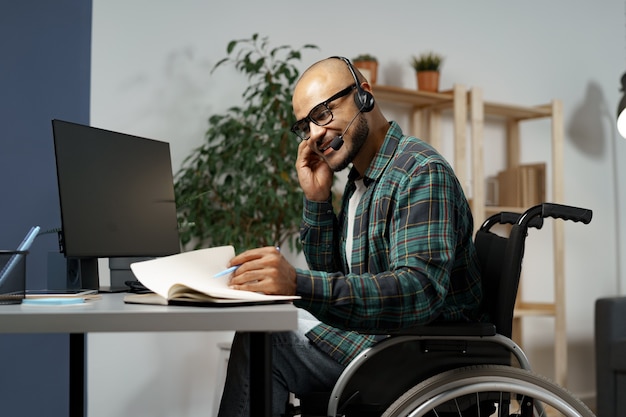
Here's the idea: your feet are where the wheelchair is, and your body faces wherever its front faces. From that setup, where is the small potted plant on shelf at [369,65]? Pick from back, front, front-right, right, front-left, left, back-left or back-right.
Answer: right

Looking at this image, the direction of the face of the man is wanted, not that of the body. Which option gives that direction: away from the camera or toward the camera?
toward the camera

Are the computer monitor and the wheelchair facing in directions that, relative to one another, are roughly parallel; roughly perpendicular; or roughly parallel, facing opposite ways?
roughly parallel, facing opposite ways

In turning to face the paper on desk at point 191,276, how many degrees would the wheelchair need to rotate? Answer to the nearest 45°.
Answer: approximately 45° to its left

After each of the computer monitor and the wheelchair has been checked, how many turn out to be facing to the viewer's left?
1

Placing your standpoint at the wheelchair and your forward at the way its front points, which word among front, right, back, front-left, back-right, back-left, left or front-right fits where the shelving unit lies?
right

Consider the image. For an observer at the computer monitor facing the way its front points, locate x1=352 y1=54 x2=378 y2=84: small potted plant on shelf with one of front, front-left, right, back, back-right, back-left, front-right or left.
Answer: left

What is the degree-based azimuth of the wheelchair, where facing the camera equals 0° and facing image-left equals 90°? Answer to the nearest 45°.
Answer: approximately 90°

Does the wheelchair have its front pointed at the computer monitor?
yes

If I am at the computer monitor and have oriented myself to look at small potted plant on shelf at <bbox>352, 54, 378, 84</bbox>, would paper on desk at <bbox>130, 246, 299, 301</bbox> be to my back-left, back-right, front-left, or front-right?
back-right

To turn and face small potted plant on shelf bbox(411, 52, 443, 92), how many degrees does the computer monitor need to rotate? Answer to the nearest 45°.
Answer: approximately 90° to its left

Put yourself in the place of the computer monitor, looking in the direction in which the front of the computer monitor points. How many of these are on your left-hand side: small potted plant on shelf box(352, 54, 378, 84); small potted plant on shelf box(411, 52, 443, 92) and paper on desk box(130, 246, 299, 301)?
2

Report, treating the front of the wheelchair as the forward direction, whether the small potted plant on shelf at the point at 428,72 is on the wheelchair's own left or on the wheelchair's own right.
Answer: on the wheelchair's own right

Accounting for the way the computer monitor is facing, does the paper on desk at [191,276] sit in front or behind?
in front

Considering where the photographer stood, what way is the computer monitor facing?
facing the viewer and to the right of the viewer
